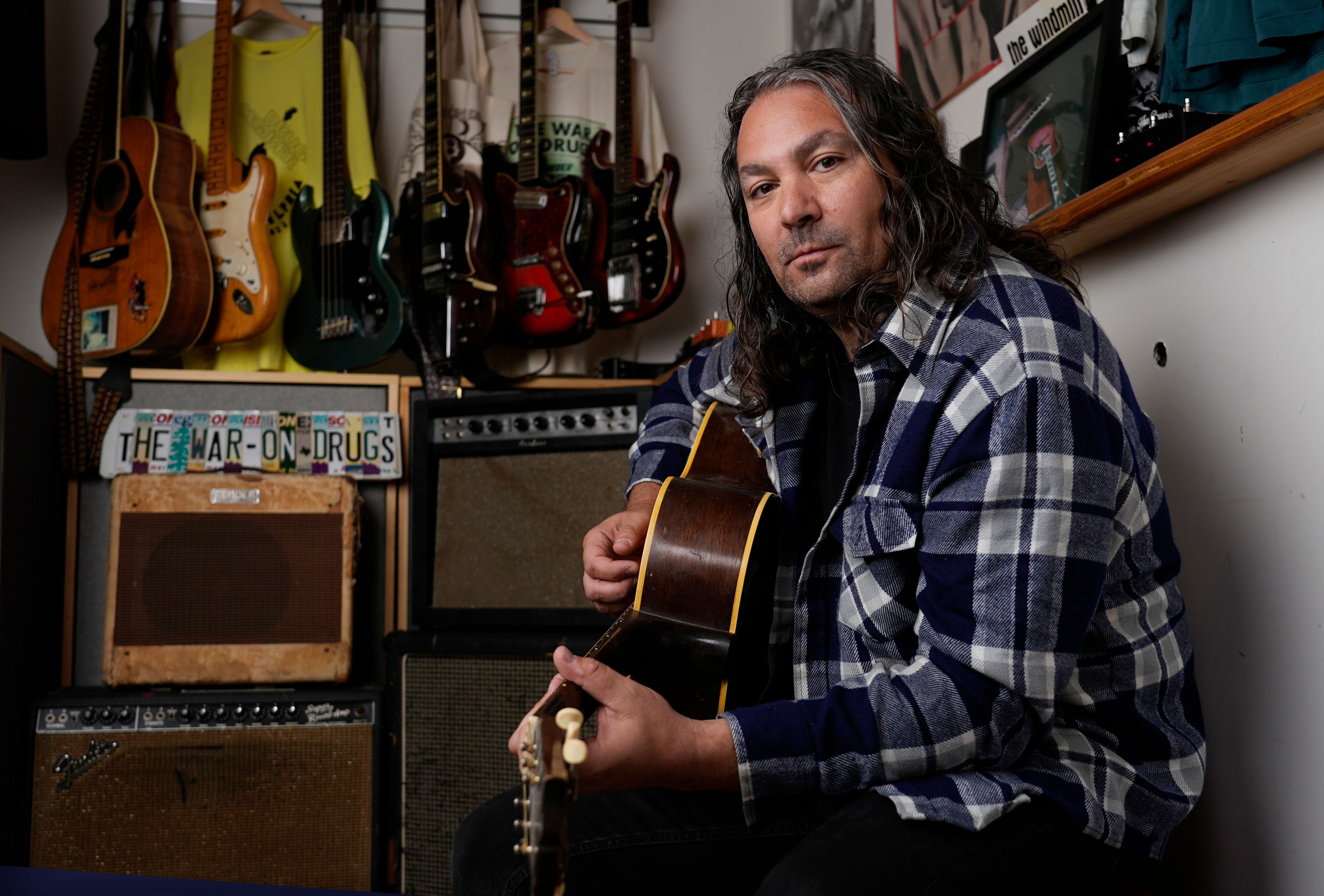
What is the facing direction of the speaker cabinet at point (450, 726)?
toward the camera

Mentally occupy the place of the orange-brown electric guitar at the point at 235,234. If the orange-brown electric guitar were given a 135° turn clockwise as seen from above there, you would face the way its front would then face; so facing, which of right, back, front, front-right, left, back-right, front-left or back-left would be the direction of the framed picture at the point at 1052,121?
back-right

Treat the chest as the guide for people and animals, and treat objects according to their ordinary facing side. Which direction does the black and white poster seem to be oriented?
toward the camera

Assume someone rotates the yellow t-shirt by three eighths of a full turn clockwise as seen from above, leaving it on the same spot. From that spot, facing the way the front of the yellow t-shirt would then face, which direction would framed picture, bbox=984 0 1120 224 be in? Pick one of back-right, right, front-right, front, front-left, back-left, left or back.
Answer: back

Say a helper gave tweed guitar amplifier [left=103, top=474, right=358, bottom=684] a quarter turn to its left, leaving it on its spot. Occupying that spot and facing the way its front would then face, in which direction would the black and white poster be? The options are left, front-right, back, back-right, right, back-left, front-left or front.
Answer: front

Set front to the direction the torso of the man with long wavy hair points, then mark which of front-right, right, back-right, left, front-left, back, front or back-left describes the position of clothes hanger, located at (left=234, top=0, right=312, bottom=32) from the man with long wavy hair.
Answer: right

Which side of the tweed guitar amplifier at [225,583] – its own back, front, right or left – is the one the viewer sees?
front

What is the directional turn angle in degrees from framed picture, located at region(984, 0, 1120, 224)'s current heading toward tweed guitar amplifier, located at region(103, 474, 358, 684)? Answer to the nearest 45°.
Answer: approximately 45° to its right

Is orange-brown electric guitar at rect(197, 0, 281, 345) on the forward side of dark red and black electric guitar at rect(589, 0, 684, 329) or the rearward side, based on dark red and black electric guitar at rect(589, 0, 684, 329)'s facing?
on the forward side

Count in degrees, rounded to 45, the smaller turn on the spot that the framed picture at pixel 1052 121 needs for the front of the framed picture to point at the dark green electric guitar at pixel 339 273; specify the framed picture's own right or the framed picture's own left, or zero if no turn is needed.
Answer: approximately 45° to the framed picture's own right
